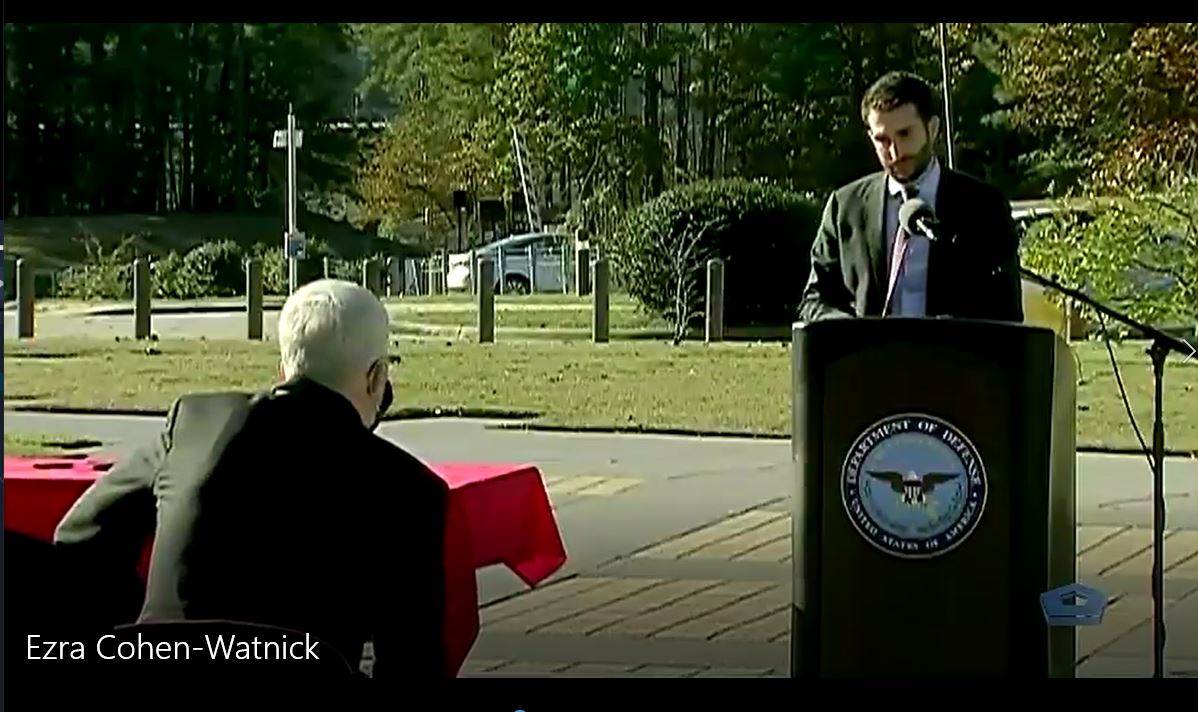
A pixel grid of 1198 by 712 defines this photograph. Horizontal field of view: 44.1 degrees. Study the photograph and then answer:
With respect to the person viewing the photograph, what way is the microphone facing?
facing away from the viewer and to the left of the viewer

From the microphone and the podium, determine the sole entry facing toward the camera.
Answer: the podium

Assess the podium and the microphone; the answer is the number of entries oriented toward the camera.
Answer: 1

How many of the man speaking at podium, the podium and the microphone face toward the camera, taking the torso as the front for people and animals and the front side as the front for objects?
2

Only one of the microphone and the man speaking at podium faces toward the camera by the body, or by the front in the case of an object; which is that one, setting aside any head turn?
the man speaking at podium

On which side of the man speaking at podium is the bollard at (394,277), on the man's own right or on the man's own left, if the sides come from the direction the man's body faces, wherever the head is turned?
on the man's own right

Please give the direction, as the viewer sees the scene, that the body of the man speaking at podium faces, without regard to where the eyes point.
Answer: toward the camera

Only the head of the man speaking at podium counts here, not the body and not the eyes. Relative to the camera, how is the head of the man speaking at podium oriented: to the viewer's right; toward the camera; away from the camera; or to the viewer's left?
toward the camera

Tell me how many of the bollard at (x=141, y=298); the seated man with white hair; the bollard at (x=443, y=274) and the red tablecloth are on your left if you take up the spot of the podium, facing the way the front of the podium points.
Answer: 0

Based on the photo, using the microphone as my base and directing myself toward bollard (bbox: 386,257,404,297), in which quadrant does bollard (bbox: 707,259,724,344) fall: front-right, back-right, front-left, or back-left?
front-right

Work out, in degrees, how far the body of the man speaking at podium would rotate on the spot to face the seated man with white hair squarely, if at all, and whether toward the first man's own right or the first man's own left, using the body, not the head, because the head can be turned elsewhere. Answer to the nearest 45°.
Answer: approximately 45° to the first man's own right

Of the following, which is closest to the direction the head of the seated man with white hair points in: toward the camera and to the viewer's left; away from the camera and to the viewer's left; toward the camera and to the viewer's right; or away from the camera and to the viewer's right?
away from the camera and to the viewer's right

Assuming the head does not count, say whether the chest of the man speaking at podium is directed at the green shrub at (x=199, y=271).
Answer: no

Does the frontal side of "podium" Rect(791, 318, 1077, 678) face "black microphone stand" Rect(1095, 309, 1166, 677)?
no

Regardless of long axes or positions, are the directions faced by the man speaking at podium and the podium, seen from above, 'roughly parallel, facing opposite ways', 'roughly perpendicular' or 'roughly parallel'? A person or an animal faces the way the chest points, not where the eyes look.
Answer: roughly parallel

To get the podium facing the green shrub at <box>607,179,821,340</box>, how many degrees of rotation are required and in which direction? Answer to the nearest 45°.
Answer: approximately 180°

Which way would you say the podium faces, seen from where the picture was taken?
facing the viewer

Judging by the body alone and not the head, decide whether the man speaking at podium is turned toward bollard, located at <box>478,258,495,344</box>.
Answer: no
